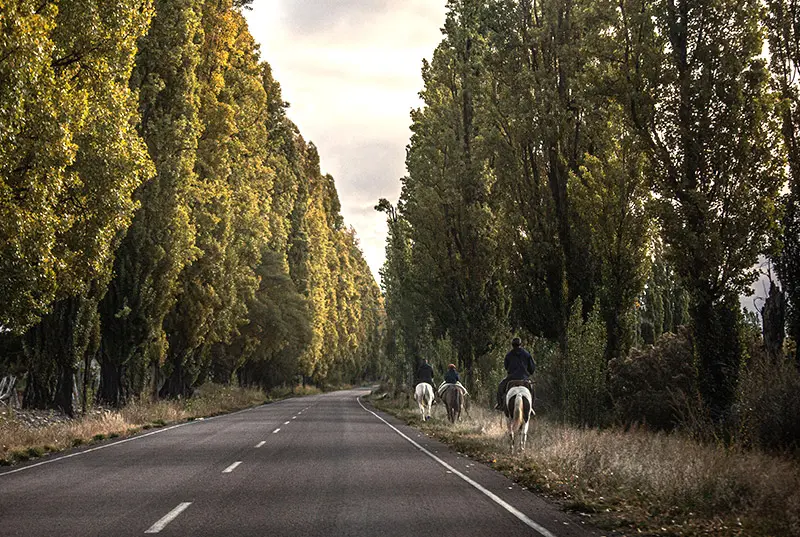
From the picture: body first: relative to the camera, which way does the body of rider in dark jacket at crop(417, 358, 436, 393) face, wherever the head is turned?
away from the camera

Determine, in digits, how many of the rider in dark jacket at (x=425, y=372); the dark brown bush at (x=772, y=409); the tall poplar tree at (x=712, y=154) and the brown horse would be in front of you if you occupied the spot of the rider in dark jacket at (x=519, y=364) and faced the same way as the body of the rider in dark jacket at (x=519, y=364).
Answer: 2

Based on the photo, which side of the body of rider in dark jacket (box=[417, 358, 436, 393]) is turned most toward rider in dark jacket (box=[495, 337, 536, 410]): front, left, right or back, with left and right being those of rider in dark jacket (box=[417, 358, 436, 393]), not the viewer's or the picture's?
back

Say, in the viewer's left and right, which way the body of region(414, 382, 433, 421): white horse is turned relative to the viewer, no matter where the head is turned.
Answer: facing away from the viewer

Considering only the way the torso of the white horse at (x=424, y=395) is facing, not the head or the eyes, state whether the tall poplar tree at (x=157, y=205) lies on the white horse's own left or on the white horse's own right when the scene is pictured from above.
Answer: on the white horse's own left

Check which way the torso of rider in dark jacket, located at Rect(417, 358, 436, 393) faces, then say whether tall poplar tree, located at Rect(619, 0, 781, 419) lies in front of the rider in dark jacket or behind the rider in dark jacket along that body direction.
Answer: behind

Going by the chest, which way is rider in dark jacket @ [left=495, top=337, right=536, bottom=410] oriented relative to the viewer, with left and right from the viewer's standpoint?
facing away from the viewer

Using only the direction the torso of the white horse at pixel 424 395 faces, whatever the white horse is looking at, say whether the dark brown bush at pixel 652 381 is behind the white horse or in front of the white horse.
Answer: behind
